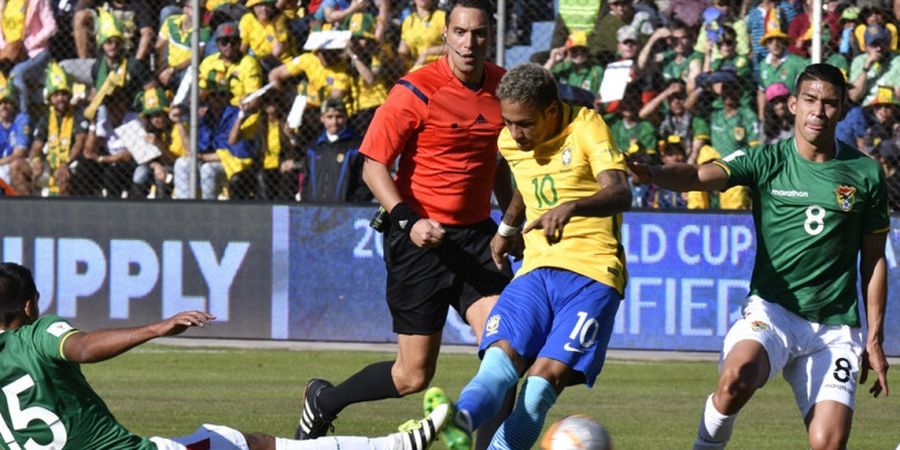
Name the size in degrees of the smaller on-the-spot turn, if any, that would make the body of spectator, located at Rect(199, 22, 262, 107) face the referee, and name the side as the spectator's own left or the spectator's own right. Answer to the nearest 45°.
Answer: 0° — they already face them

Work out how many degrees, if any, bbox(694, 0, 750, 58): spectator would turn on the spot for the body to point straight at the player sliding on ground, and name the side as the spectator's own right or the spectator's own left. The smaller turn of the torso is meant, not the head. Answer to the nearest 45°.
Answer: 0° — they already face them

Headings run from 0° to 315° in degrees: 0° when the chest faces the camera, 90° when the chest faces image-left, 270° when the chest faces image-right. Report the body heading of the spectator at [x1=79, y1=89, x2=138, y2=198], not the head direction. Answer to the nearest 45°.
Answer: approximately 0°

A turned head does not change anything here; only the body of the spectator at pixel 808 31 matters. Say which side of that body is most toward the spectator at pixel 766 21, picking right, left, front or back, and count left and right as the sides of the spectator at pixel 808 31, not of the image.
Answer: right

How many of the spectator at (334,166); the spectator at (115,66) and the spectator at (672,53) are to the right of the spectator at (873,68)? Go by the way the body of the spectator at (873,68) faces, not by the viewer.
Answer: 3
